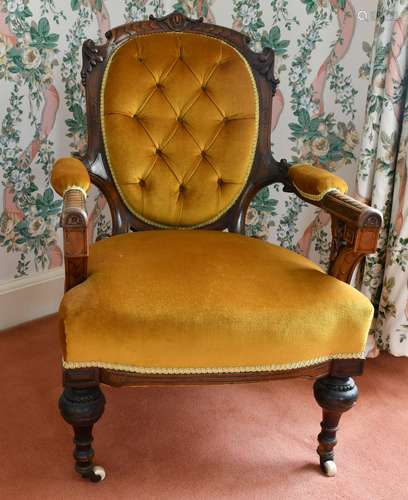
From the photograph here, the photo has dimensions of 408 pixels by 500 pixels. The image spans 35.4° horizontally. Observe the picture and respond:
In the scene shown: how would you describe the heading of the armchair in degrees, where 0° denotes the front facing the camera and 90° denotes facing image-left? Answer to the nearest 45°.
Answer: approximately 0°

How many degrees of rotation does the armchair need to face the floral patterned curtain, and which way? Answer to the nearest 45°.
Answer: approximately 135° to its left
